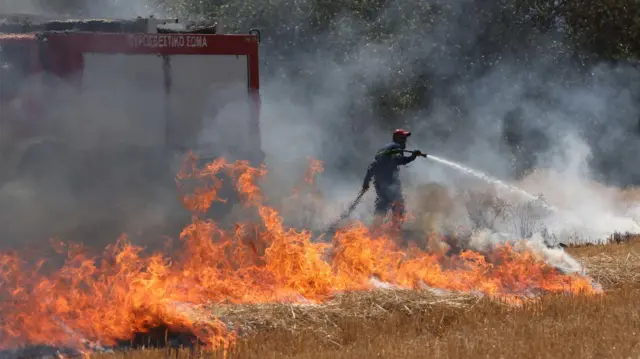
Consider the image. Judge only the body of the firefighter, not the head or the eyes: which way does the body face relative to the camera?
to the viewer's right

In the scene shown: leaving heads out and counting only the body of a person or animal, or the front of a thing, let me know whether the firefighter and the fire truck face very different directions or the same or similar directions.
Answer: very different directions

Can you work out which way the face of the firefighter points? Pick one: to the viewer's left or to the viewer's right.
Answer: to the viewer's right

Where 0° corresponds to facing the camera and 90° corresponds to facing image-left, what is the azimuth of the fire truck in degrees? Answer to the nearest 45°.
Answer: approximately 90°

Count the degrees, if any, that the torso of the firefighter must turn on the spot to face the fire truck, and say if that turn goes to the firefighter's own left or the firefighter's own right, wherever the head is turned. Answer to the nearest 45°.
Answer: approximately 135° to the firefighter's own right

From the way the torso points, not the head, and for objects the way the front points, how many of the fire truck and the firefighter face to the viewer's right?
1

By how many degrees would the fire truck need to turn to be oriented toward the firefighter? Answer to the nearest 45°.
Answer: approximately 180°

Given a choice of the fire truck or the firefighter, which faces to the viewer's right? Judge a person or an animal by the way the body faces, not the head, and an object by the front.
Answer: the firefighter
